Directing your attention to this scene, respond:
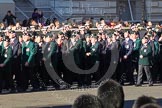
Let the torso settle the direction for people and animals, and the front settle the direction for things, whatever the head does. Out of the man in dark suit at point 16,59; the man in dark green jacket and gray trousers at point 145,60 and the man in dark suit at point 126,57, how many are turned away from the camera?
0

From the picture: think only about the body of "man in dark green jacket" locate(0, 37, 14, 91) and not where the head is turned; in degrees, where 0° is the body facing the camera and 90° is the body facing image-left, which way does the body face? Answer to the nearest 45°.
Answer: approximately 45°

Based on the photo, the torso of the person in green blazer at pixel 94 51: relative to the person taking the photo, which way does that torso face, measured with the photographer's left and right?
facing the viewer and to the left of the viewer

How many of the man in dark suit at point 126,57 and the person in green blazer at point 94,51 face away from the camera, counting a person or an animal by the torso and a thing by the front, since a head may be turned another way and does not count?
0

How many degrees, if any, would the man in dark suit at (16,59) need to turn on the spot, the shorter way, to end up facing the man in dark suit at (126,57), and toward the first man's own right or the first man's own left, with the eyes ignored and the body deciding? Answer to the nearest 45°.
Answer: approximately 135° to the first man's own left

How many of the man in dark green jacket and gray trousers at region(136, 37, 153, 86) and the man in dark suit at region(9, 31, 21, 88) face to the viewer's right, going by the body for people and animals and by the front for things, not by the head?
0

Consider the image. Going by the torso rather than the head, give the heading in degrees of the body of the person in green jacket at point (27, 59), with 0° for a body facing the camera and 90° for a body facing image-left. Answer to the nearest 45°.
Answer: approximately 45°

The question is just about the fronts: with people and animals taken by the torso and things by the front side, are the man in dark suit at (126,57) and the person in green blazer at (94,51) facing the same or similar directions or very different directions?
same or similar directions
